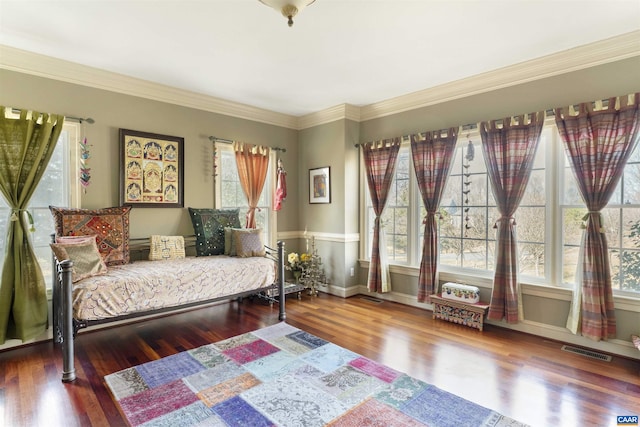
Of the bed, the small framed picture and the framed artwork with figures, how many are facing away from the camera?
0

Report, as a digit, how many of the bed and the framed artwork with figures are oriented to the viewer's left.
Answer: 0

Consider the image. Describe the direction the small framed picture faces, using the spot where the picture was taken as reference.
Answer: facing the viewer and to the left of the viewer

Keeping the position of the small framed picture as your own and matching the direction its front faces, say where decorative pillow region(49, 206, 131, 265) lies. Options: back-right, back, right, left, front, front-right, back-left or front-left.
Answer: front

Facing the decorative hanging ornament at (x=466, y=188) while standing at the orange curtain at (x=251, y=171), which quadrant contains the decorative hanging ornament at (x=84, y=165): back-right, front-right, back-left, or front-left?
back-right

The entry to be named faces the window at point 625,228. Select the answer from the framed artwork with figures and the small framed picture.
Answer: the framed artwork with figures

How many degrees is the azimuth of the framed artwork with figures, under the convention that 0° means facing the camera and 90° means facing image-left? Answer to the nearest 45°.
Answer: approximately 315°

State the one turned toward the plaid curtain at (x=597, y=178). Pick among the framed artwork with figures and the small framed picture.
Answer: the framed artwork with figures

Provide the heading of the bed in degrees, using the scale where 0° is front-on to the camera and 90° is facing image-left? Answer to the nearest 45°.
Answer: approximately 315°

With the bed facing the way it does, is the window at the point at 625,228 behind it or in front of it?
in front

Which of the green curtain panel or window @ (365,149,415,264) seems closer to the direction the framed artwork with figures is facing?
the window

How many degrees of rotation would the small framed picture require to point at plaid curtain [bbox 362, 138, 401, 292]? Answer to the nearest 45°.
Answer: approximately 90° to its left

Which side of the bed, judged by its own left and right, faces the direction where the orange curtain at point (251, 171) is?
left
